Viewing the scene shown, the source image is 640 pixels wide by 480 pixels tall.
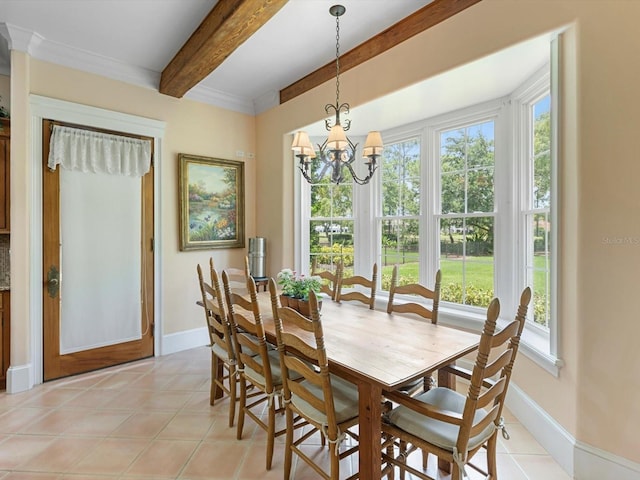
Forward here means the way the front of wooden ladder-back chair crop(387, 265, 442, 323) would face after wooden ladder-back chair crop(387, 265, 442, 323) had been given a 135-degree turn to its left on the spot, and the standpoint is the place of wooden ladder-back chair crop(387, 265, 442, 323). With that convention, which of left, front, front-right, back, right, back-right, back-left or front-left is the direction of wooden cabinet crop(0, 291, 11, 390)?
back

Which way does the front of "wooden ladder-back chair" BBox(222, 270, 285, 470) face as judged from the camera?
facing away from the viewer and to the right of the viewer

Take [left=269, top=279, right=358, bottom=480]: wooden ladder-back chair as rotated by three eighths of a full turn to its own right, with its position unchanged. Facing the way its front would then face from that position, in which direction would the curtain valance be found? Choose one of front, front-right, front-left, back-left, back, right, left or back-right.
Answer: back-right

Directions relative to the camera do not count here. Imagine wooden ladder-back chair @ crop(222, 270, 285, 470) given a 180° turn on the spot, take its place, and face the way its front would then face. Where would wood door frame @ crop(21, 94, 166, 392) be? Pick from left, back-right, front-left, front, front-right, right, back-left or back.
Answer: right

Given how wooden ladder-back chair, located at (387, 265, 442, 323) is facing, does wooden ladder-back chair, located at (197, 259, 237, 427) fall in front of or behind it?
in front

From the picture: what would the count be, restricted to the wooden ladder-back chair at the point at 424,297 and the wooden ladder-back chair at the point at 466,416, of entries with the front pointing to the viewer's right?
0

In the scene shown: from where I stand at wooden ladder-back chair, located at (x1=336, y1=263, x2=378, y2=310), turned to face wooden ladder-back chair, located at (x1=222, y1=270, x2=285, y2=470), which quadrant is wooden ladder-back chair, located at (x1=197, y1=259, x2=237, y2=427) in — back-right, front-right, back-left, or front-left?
front-right

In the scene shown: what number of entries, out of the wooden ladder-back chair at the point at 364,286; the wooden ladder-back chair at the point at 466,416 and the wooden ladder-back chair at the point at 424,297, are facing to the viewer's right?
0

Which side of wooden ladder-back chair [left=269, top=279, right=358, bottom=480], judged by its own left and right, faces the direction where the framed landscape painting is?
left

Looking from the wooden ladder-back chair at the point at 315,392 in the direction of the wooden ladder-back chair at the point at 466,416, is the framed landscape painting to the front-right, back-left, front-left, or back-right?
back-left

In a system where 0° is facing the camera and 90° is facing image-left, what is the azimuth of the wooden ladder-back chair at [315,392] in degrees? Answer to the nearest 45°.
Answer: approximately 225°

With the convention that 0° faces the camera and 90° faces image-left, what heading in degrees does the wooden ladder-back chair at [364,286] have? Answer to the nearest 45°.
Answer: approximately 45°

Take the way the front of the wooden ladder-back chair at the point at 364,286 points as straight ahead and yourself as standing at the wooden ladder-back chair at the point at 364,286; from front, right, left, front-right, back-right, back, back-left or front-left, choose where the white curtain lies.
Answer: front-right

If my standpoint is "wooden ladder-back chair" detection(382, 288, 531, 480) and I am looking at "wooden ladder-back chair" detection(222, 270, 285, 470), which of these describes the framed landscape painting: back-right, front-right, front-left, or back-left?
front-right

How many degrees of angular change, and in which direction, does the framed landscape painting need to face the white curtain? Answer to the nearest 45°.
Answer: approximately 135° to its right

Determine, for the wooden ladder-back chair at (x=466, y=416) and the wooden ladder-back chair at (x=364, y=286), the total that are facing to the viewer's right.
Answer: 0

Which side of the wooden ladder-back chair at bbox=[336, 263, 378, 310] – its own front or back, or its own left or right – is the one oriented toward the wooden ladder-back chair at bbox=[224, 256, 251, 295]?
right
